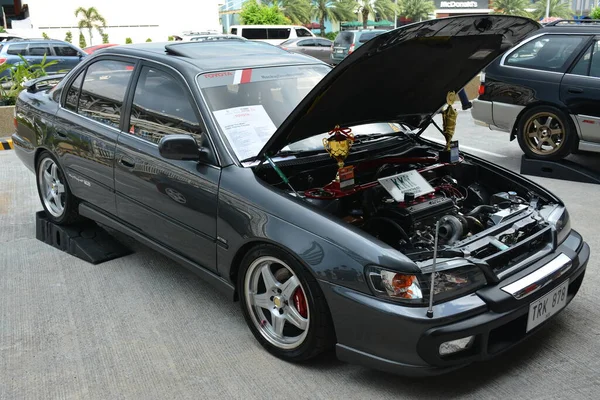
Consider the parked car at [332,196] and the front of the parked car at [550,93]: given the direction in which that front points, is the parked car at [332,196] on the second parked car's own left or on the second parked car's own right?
on the second parked car's own right

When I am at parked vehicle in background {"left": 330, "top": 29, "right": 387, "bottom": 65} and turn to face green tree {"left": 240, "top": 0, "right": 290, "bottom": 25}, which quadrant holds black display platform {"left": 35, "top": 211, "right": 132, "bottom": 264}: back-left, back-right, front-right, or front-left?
back-left

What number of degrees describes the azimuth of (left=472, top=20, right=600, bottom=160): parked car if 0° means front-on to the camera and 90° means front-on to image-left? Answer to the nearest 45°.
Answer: approximately 270°

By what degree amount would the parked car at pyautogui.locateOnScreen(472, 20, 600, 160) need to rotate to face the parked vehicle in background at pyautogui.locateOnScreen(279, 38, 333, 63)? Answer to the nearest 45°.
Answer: approximately 135° to its left
